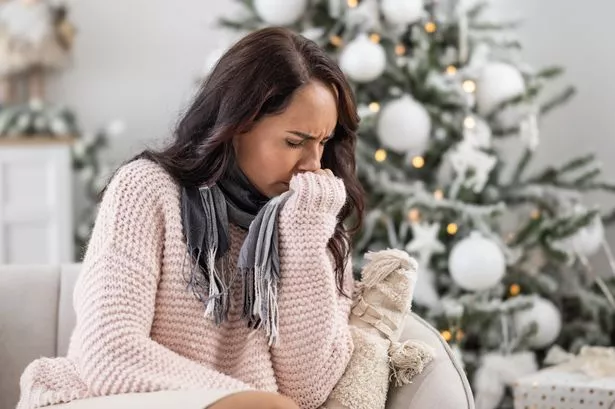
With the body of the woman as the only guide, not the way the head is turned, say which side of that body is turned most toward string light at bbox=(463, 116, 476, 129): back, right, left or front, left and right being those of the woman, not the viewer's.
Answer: left

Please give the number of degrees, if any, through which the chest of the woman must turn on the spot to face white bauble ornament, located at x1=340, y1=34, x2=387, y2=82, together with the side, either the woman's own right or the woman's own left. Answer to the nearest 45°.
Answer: approximately 135° to the woman's own left

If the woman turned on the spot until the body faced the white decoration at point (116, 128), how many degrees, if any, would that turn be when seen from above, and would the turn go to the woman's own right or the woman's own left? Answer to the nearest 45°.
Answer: approximately 135° to the woman's own left

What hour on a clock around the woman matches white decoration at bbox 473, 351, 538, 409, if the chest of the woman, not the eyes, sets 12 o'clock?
The white decoration is roughly at 9 o'clock from the woman.

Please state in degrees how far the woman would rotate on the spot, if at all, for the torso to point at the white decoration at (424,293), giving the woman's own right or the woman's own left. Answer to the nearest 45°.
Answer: approximately 90° to the woman's own left

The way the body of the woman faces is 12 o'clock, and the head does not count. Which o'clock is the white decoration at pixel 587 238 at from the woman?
The white decoration is roughly at 9 o'clock from the woman.

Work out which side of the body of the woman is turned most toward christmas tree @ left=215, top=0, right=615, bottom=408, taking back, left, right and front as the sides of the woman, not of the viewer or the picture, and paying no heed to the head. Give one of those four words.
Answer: left

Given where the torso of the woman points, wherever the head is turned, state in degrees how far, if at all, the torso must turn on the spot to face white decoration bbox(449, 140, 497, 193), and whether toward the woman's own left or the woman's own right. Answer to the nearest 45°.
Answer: approximately 90° to the woman's own left

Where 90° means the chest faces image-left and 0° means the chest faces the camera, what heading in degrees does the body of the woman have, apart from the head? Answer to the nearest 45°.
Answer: approximately 315°

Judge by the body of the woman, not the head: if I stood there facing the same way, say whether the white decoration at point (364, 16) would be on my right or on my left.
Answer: on my left

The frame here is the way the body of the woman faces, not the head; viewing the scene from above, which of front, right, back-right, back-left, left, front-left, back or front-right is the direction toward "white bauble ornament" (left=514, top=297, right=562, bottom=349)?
left

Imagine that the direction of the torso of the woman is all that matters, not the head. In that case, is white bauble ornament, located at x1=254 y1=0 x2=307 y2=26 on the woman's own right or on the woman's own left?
on the woman's own left
